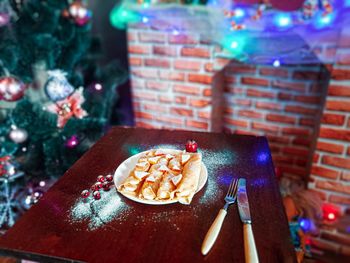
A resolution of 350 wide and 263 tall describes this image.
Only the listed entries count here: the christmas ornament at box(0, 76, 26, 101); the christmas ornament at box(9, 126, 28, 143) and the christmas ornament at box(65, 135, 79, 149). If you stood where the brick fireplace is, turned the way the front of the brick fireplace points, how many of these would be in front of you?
3

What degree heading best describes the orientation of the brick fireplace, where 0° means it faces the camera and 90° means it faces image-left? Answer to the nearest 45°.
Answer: approximately 45°
